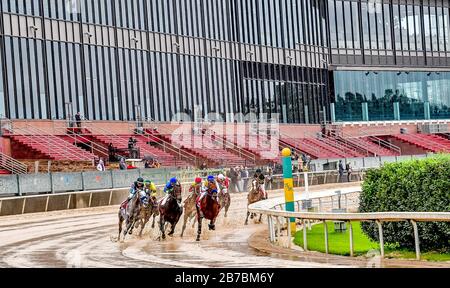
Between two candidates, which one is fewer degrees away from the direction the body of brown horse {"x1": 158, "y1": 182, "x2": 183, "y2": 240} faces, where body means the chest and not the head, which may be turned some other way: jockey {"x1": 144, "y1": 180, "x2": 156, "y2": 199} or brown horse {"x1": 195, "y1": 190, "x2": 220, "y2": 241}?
the brown horse

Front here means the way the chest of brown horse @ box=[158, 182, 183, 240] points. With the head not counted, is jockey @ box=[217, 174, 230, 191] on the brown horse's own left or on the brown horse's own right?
on the brown horse's own left

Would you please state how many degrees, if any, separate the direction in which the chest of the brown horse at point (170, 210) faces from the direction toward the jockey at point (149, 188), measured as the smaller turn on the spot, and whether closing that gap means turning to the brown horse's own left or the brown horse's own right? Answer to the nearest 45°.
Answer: approximately 180°

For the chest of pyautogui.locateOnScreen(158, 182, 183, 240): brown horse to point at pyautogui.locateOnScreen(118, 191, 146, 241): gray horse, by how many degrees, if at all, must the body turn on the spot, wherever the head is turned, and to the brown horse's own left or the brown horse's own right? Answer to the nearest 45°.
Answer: approximately 135° to the brown horse's own right

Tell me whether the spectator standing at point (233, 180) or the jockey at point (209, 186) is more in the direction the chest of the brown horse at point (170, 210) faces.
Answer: the jockey

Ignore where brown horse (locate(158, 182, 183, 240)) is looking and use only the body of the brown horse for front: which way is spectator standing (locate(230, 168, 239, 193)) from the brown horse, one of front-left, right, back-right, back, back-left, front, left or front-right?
back-left
